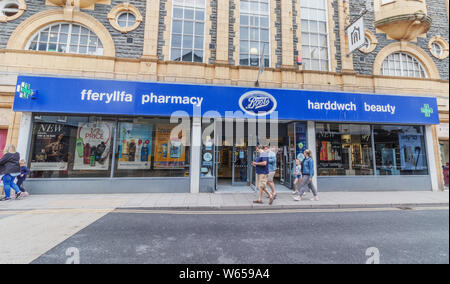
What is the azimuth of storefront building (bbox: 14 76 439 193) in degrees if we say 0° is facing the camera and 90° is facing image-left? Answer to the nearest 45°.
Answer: approximately 0°

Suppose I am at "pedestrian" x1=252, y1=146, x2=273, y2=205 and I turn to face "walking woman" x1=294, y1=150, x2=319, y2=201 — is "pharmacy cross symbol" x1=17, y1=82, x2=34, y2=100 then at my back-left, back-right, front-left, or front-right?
back-left
